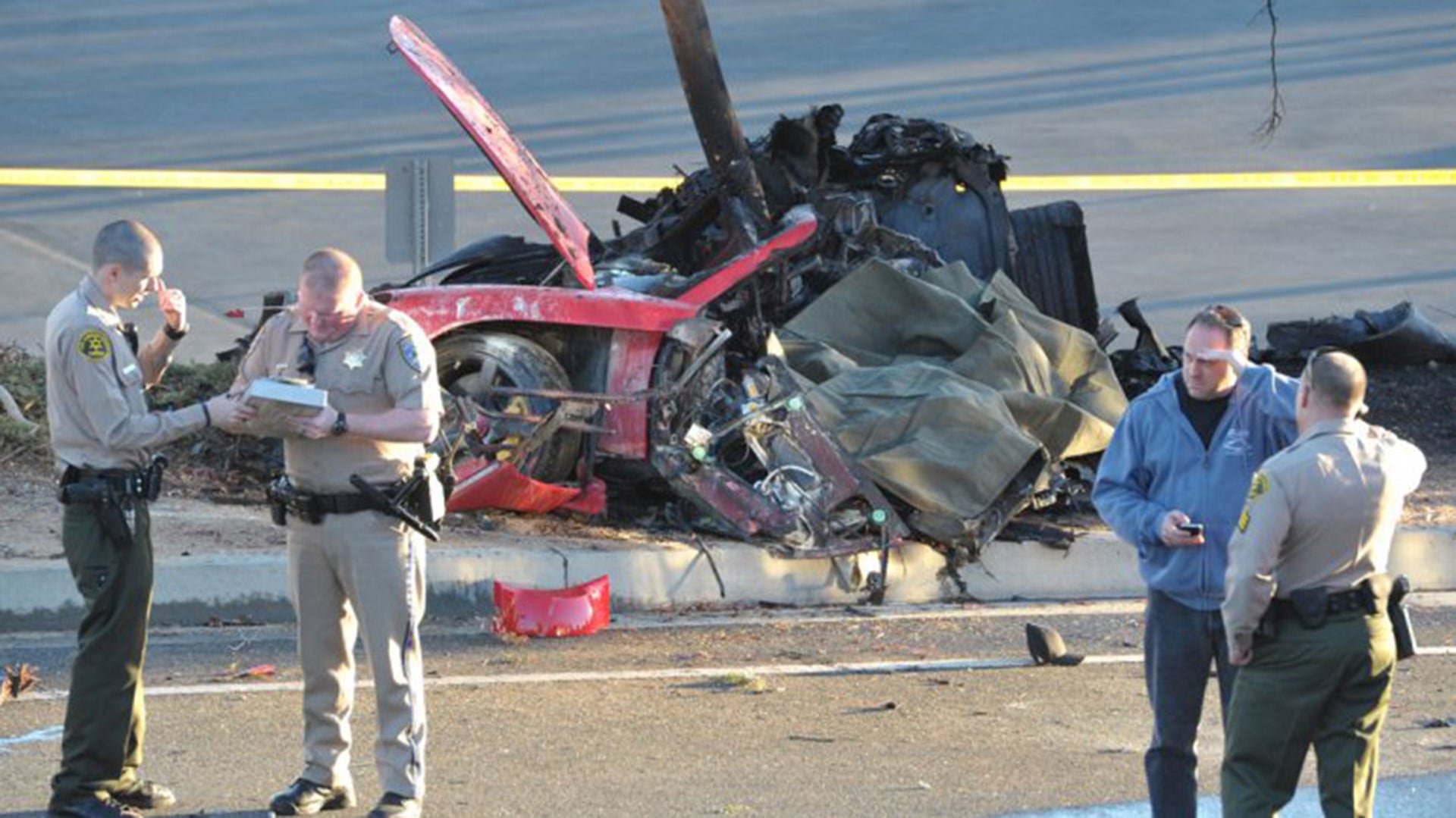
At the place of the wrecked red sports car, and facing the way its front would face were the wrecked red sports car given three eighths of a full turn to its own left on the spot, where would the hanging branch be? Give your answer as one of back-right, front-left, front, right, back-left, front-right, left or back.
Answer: left

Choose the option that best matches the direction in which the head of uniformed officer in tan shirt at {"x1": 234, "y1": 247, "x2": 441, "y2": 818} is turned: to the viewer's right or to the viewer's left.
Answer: to the viewer's left

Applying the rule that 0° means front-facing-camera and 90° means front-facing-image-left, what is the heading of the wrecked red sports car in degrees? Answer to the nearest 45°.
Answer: approximately 90°

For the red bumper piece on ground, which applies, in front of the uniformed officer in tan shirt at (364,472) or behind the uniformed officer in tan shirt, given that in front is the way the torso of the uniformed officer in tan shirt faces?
behind

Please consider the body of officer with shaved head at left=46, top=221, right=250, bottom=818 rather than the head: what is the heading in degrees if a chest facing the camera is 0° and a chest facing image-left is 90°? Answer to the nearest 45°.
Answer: approximately 270°

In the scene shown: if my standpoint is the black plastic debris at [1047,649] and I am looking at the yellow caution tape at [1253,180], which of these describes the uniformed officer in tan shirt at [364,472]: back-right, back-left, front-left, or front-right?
back-left

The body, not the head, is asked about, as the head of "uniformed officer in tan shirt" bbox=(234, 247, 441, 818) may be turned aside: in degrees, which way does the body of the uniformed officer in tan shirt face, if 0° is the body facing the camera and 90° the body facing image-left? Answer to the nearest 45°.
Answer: approximately 45°

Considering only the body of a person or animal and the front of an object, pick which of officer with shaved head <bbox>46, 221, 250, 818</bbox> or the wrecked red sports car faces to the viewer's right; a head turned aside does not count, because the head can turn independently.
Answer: the officer with shaved head

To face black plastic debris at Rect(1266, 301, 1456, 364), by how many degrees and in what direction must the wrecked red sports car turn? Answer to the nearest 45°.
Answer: approximately 135° to its right
